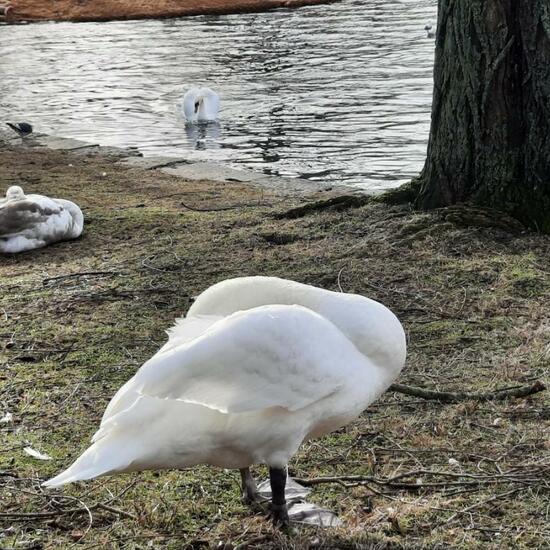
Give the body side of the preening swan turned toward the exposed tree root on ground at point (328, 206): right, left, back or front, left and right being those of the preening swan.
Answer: left

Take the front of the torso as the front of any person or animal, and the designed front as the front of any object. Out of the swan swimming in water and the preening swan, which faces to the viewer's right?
the preening swan

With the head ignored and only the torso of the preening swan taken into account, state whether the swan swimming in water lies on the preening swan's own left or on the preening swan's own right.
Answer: on the preening swan's own left

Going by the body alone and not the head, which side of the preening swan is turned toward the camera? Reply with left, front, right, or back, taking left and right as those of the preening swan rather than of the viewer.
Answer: right

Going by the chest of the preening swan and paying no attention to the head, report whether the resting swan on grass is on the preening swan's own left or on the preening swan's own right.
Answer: on the preening swan's own left
